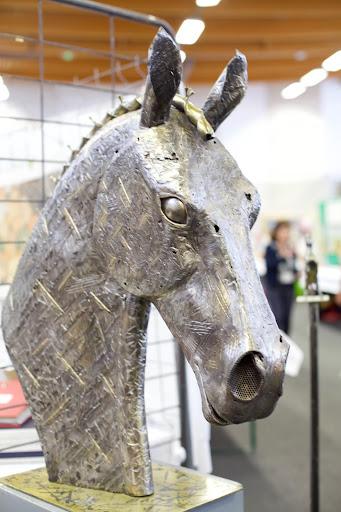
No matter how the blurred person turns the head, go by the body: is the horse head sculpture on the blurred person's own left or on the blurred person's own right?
on the blurred person's own right

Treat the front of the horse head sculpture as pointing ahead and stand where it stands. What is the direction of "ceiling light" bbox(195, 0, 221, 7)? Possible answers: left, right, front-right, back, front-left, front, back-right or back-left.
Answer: back-left

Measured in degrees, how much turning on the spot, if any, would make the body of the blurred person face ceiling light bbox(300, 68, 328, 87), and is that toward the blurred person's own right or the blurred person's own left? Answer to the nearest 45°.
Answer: approximately 135° to the blurred person's own left

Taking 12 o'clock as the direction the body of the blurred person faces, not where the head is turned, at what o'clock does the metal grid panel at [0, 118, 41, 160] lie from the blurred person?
The metal grid panel is roughly at 2 o'clock from the blurred person.

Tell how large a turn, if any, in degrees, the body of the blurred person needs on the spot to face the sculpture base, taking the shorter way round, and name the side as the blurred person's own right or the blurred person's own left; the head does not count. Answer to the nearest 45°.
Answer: approximately 45° to the blurred person's own right

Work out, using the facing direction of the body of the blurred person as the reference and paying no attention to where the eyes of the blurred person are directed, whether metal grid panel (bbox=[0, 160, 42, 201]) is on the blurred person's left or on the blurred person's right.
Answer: on the blurred person's right

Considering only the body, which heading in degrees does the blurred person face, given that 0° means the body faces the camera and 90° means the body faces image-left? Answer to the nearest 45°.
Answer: approximately 315°

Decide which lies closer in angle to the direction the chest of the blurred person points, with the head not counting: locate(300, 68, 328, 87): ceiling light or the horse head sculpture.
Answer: the horse head sculpture
